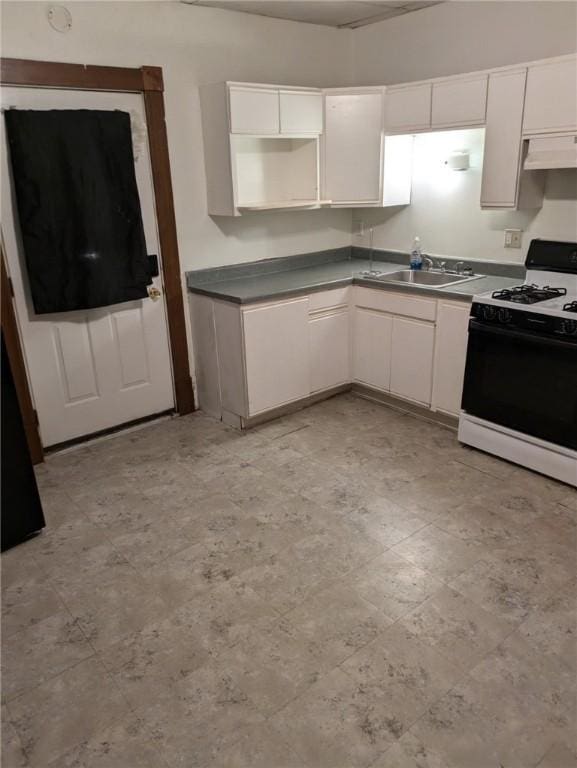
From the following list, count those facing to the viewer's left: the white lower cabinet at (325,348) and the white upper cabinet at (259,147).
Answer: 0

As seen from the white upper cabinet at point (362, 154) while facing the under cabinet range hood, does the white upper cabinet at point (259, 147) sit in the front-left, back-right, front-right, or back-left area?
back-right

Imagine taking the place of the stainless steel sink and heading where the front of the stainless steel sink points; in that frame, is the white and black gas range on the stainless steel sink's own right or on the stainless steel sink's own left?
on the stainless steel sink's own left

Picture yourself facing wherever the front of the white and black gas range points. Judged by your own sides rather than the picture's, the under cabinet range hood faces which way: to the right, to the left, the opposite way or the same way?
the same way

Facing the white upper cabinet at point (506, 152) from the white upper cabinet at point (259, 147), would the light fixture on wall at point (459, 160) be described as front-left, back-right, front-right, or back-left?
front-left

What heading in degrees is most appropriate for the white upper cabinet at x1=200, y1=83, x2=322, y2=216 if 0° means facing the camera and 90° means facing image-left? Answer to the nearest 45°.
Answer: approximately 315°

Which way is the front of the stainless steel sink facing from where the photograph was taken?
facing the viewer and to the left of the viewer

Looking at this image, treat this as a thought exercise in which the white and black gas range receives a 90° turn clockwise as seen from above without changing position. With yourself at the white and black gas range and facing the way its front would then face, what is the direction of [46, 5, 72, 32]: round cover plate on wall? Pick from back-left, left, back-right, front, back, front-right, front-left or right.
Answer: front-left

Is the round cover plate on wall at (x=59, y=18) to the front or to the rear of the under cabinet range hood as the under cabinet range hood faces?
to the front

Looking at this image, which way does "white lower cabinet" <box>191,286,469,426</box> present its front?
toward the camera

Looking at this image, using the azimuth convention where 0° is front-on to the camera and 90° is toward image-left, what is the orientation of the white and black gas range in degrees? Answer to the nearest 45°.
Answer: approximately 45°

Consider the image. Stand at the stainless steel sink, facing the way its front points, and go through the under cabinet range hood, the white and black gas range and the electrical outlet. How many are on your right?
0

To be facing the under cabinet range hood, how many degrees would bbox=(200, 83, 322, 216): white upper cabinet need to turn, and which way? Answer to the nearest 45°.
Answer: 0° — it already faces it

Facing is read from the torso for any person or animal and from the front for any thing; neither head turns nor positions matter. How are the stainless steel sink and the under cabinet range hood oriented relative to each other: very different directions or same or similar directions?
same or similar directions

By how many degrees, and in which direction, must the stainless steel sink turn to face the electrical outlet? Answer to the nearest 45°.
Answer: approximately 90° to its left
